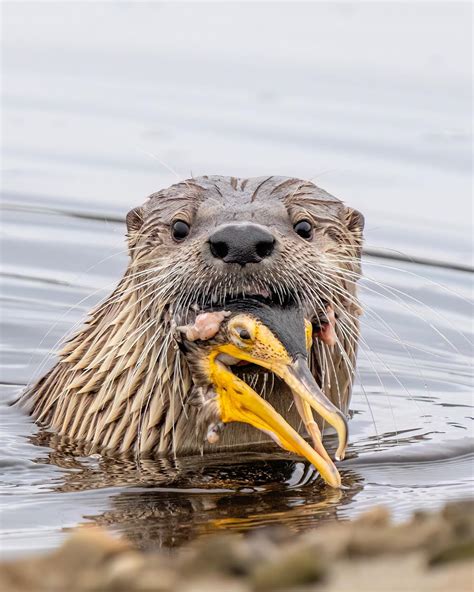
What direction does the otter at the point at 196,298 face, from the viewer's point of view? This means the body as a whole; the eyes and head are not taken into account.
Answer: toward the camera
